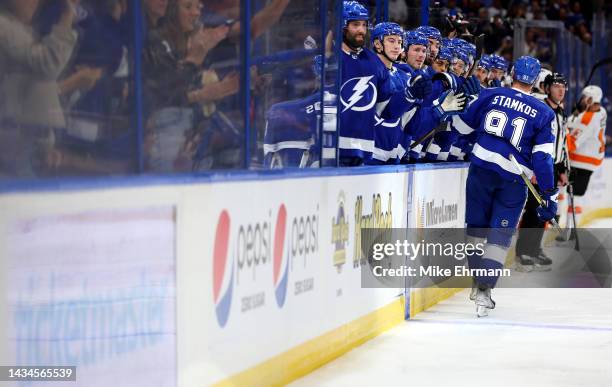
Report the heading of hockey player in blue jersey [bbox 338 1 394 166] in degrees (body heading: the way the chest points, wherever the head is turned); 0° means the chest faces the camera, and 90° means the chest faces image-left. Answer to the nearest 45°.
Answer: approximately 315°

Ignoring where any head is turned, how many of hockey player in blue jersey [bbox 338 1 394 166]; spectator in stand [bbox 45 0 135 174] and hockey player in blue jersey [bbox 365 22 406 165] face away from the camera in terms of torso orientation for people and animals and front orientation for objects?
0

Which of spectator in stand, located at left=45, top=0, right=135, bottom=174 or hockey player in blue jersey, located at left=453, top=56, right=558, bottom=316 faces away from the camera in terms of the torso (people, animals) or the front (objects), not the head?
the hockey player in blue jersey

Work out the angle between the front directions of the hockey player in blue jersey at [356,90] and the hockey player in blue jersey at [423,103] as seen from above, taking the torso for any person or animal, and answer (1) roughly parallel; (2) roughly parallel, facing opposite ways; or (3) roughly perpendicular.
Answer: roughly parallel

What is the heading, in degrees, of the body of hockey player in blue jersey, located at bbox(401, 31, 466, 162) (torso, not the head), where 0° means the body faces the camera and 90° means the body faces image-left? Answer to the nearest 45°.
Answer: approximately 315°

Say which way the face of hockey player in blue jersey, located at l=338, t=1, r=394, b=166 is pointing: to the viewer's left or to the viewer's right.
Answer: to the viewer's right

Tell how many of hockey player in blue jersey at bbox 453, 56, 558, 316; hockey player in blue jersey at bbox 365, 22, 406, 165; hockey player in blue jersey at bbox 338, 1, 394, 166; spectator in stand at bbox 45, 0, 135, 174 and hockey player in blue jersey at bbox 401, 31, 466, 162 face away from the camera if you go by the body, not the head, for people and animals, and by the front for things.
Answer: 1

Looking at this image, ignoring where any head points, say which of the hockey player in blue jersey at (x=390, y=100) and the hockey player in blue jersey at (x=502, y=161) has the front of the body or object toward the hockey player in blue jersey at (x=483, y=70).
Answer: the hockey player in blue jersey at (x=502, y=161)

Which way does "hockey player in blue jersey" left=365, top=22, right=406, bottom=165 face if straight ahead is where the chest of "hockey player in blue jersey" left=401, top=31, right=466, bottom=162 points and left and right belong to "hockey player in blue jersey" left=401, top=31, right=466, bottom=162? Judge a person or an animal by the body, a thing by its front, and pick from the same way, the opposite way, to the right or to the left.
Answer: the same way

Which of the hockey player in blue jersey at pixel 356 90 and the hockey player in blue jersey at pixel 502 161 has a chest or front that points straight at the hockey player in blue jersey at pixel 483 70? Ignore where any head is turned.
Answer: the hockey player in blue jersey at pixel 502 161

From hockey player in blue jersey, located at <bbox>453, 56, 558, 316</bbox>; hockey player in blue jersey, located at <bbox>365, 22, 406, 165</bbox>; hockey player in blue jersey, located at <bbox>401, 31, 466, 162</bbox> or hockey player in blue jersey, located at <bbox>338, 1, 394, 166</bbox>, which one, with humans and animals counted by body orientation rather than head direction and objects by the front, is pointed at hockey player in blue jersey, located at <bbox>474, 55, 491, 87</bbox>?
hockey player in blue jersey, located at <bbox>453, 56, 558, 316</bbox>

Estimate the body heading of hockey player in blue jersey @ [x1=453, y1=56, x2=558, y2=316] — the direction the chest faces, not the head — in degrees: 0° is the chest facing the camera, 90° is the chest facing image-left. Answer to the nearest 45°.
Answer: approximately 180°

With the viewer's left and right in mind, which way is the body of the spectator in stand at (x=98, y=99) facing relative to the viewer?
facing the viewer and to the right of the viewer
